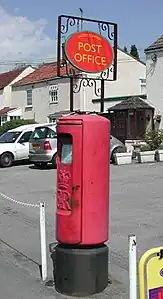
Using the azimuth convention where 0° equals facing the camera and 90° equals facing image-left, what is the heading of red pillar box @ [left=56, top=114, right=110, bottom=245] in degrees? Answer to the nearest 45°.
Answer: approximately 45°

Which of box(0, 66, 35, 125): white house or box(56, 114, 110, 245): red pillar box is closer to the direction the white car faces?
the red pillar box

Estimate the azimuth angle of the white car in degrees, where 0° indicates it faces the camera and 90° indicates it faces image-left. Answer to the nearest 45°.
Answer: approximately 45°

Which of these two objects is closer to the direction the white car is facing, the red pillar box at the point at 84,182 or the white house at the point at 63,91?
the red pillar box

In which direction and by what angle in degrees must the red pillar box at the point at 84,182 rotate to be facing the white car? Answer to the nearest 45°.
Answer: approximately 135° to its right

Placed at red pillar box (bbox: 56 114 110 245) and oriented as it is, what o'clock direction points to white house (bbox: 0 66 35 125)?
The white house is roughly at 4 o'clock from the red pillar box.

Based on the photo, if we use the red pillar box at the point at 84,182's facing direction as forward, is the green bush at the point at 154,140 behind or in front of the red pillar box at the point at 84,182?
behind

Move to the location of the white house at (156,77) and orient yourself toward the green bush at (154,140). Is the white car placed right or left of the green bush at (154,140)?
right

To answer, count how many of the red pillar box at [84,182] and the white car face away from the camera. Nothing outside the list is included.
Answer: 0

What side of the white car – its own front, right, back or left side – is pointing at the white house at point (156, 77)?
back

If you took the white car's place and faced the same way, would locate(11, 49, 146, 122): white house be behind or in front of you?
behind

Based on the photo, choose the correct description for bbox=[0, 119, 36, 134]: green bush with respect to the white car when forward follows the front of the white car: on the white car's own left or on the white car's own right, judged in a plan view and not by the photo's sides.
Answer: on the white car's own right

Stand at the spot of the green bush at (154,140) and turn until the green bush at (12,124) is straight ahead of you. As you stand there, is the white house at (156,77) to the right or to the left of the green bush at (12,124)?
right

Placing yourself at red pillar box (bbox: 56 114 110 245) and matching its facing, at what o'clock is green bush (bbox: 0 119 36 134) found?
The green bush is roughly at 4 o'clock from the red pillar box.
